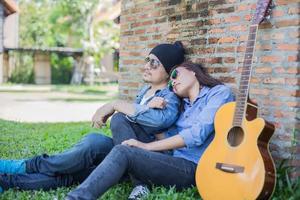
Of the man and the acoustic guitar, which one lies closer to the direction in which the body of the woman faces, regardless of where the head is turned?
the man

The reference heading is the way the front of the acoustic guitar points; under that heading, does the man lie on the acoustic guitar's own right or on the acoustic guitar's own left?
on the acoustic guitar's own right

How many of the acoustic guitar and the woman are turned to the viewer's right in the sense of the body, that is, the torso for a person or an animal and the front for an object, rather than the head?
0

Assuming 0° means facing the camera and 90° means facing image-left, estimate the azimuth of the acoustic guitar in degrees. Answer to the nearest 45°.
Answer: approximately 45°

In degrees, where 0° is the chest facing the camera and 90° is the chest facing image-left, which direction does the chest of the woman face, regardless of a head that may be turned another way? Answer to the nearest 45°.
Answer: approximately 90°

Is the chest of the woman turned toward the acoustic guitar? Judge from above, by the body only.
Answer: no

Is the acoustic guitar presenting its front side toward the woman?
no

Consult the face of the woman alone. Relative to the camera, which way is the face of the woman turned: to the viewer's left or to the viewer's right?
to the viewer's left
